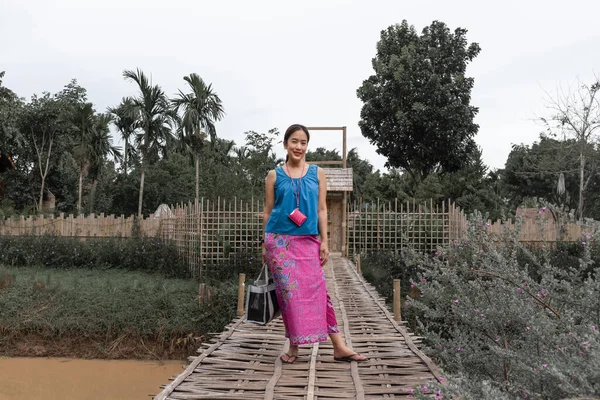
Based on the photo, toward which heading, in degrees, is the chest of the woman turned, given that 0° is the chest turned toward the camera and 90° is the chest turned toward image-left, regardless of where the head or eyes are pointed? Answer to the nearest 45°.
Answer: approximately 0°

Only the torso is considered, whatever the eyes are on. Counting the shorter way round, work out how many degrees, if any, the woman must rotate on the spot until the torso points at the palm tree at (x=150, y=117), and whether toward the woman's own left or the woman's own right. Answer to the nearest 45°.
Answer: approximately 180°

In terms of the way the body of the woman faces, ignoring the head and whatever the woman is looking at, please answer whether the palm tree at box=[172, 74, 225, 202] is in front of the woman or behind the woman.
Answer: behind

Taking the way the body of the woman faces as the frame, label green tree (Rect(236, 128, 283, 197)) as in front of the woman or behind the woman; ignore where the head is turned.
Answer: behind

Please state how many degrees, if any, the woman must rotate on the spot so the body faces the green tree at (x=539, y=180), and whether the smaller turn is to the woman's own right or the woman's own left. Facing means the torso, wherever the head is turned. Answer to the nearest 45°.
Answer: approximately 135° to the woman's own left

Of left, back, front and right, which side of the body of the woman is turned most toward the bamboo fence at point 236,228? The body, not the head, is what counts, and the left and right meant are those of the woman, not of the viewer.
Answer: back

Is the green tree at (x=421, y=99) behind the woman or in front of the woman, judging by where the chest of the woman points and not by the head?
behind

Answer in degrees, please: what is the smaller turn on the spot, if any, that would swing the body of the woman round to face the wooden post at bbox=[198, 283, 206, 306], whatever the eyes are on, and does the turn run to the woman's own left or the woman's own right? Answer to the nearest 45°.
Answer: approximately 180°

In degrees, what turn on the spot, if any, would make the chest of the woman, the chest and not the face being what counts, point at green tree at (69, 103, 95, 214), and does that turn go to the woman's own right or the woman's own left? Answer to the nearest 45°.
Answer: approximately 135° to the woman's own right
